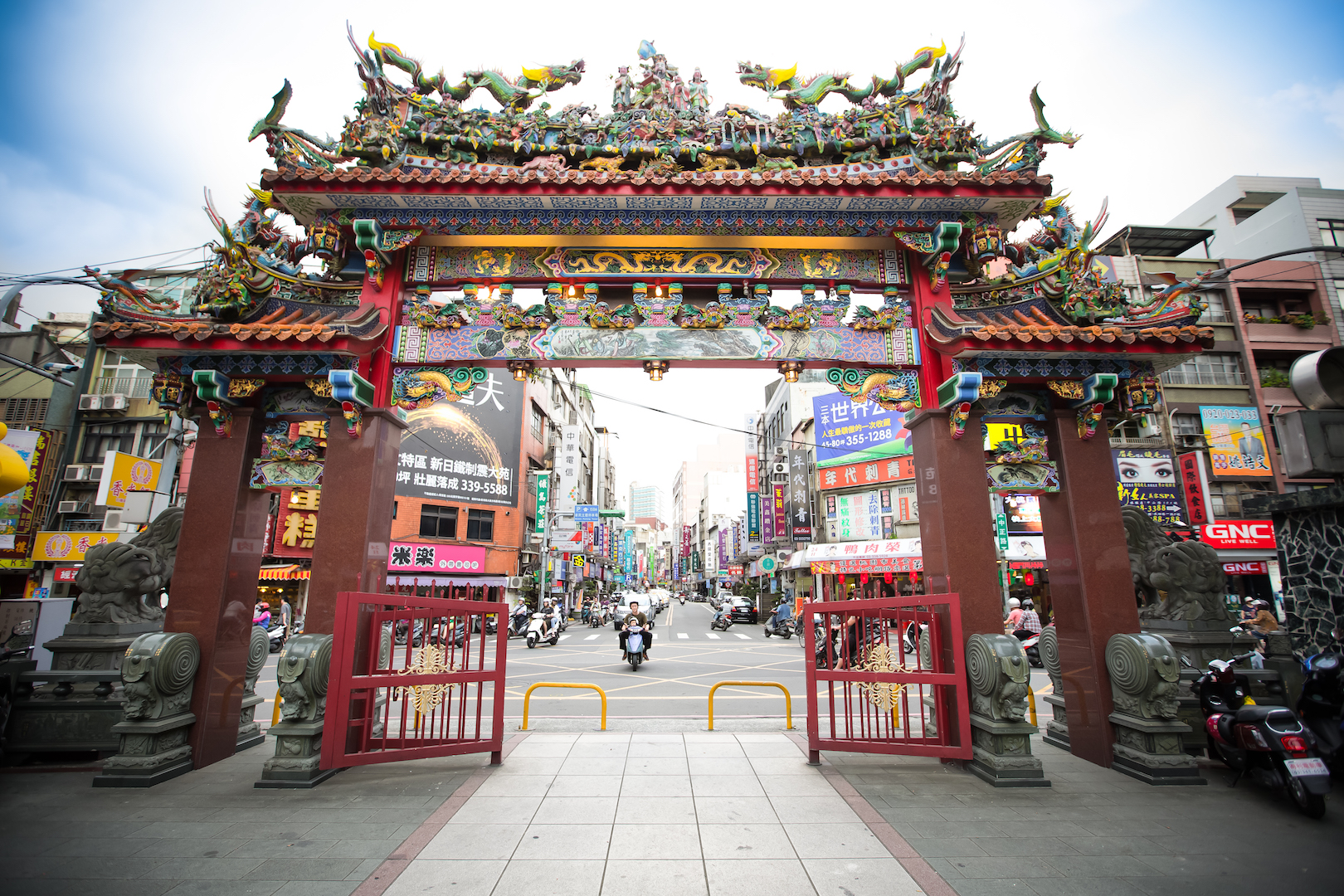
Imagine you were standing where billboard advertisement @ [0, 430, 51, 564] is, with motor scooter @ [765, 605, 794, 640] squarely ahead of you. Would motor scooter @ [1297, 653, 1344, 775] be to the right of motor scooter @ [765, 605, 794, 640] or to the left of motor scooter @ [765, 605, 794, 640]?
right

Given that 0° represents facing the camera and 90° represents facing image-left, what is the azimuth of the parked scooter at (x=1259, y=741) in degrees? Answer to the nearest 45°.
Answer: approximately 135°

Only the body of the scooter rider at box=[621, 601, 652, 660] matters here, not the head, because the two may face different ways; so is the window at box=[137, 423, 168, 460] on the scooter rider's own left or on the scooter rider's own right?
on the scooter rider's own right

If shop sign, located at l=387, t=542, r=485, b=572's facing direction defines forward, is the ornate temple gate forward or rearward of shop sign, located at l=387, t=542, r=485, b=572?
forward

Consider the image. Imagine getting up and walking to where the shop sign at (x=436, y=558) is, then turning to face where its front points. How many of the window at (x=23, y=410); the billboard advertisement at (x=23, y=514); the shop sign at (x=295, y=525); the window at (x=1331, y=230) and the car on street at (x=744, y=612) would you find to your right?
3

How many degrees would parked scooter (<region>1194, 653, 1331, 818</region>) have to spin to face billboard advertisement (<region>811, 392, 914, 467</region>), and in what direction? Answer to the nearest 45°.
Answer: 0° — it already faces it

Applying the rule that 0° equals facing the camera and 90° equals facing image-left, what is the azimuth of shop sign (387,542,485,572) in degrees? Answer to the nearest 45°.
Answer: approximately 0°

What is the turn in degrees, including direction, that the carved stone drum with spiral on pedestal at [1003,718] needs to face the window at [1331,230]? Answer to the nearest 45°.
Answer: approximately 90° to its left

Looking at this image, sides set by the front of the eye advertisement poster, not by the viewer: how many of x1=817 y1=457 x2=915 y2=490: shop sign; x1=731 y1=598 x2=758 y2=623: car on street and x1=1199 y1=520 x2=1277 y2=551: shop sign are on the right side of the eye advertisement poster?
2

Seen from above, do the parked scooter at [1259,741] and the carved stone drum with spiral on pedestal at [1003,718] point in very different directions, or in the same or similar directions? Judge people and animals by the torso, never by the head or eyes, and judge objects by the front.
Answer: very different directions

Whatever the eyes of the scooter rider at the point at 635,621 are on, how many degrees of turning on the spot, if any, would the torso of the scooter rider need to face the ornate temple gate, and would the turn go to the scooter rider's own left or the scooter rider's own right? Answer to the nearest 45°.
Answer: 0° — they already face it

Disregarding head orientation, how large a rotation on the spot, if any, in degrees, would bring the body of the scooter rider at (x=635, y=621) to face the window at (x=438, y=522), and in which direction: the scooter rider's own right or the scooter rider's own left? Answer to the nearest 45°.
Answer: approximately 135° to the scooter rider's own right

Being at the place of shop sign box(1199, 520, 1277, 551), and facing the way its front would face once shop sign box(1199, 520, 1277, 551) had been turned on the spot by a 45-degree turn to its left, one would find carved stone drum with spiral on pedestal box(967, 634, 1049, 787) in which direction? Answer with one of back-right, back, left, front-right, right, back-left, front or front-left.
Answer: front-right

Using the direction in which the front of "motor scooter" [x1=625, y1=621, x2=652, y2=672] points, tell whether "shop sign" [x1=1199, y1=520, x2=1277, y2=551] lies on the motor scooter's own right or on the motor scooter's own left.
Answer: on the motor scooter's own left
